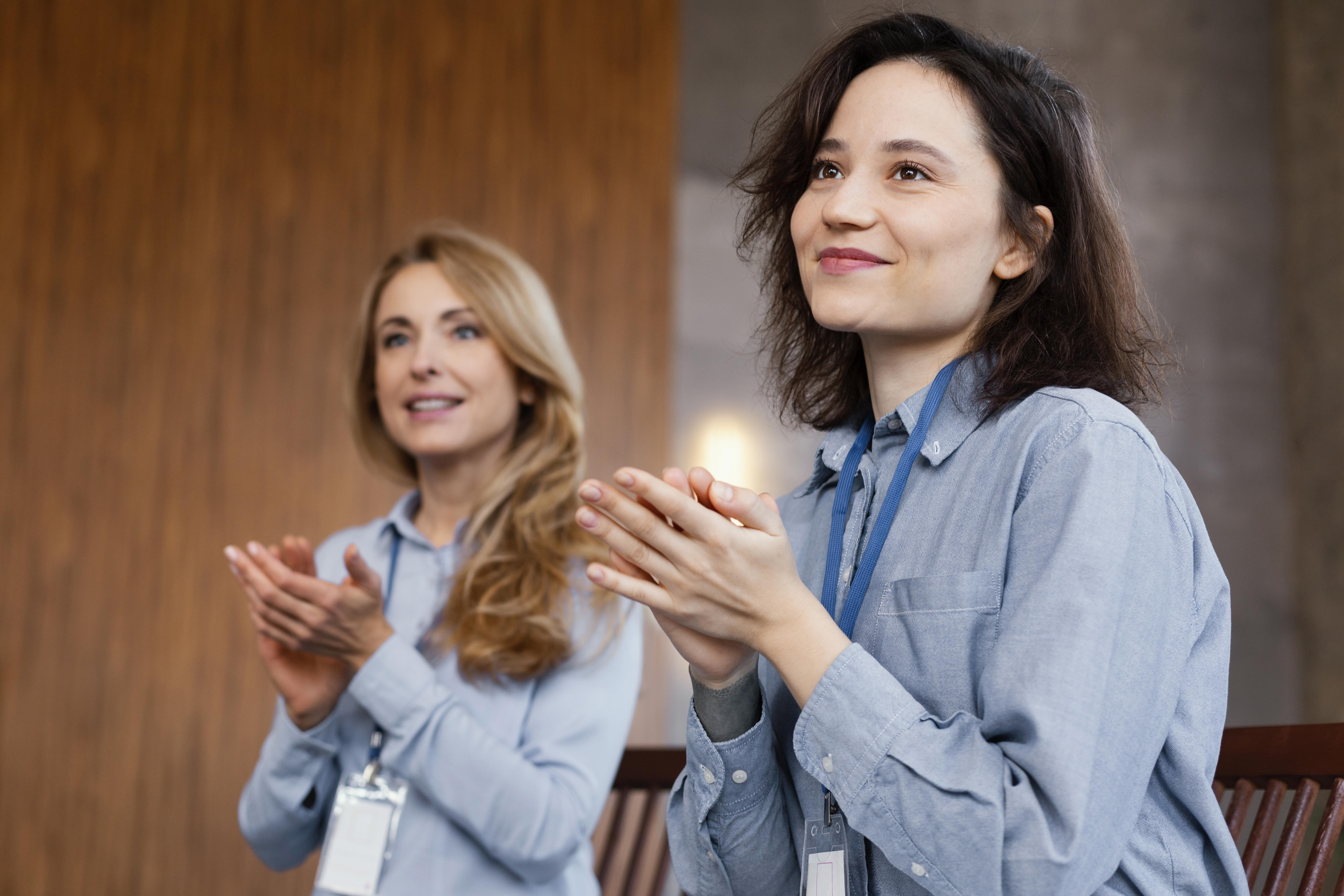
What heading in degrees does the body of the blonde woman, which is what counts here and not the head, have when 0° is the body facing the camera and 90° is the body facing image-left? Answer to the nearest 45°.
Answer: approximately 45°

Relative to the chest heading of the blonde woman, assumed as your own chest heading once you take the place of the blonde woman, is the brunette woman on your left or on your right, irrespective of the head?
on your left

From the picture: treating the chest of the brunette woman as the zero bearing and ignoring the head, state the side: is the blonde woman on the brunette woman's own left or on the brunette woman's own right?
on the brunette woman's own right

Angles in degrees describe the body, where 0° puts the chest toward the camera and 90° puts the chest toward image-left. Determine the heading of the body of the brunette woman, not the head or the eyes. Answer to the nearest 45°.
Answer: approximately 45°
